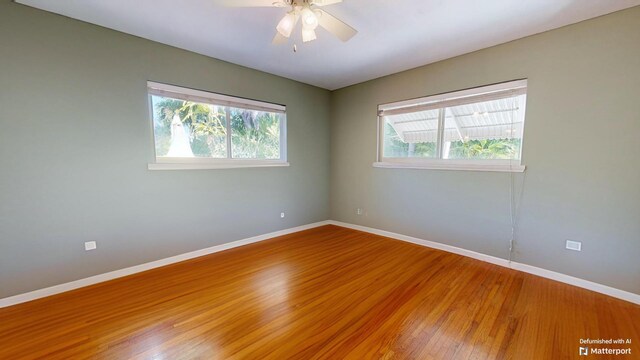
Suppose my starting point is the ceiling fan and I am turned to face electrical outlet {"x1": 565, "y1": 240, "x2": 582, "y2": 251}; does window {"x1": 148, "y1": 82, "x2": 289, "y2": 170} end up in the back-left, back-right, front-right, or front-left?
back-left

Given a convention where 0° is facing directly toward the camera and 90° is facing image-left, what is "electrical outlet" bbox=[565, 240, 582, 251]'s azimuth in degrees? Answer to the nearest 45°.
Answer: approximately 0°

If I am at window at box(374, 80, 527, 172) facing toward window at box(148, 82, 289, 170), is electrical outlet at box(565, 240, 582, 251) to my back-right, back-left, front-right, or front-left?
back-left
